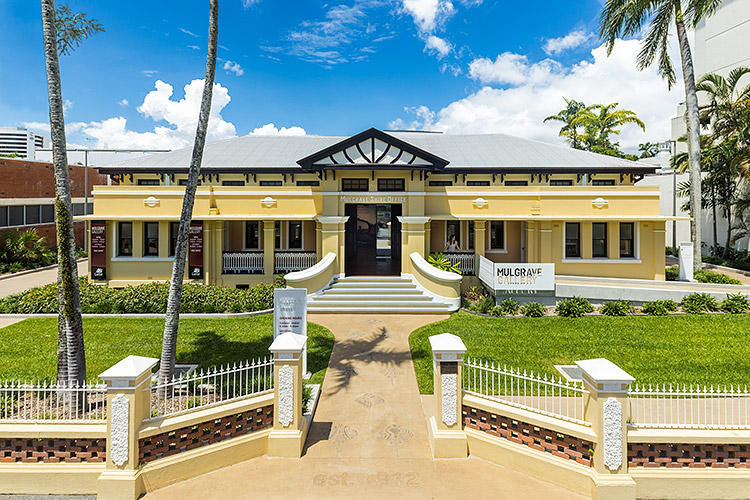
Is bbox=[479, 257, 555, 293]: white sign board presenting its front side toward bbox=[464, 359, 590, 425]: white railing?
yes

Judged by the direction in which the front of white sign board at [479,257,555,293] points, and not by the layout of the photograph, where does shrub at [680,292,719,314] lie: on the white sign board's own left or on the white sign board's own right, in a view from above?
on the white sign board's own left

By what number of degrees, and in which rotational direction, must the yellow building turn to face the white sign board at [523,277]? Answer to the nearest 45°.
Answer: approximately 45° to its left

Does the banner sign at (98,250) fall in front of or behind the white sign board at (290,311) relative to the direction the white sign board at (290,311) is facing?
behind

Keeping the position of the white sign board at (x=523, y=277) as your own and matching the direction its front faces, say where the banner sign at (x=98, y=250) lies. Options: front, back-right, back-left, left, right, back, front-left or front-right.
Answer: right

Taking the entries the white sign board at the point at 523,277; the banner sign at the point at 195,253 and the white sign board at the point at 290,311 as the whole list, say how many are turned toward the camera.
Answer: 3
